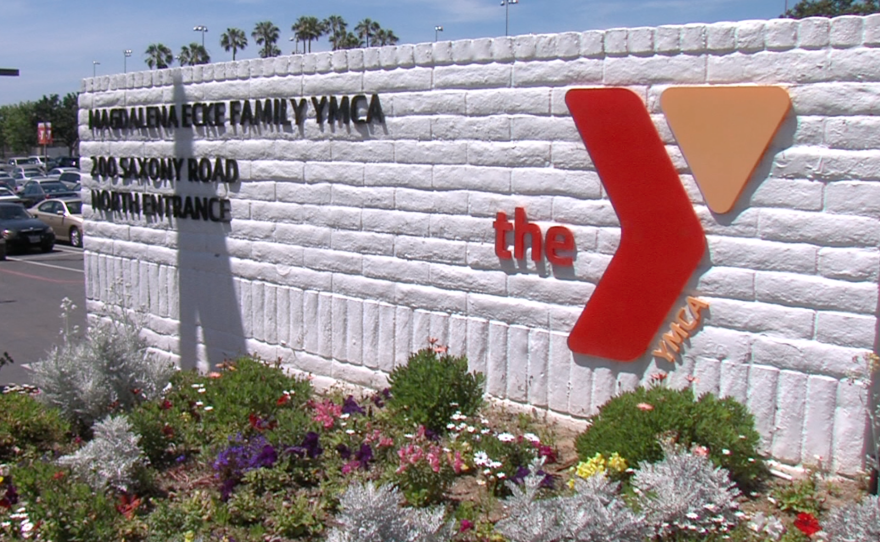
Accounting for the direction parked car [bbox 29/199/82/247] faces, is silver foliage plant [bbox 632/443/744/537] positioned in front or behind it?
in front

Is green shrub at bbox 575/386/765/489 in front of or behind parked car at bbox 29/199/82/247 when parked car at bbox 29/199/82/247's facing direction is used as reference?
in front

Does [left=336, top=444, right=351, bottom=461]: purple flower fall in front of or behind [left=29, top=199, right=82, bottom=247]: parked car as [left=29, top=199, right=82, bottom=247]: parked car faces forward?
in front
